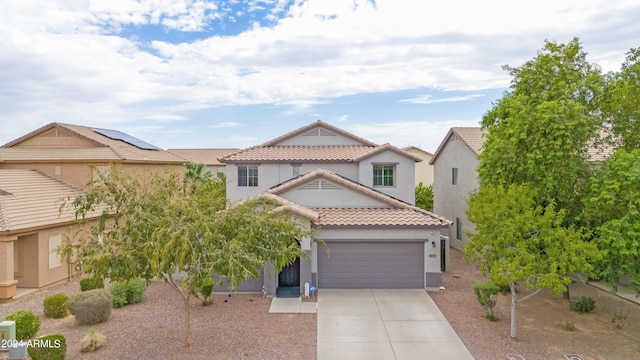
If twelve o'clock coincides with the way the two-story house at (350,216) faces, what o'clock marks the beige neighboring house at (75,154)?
The beige neighboring house is roughly at 4 o'clock from the two-story house.

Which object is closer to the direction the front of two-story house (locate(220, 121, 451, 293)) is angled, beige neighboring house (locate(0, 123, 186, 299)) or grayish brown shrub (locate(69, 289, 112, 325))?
the grayish brown shrub

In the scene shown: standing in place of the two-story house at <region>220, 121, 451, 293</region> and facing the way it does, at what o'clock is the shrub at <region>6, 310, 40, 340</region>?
The shrub is roughly at 2 o'clock from the two-story house.

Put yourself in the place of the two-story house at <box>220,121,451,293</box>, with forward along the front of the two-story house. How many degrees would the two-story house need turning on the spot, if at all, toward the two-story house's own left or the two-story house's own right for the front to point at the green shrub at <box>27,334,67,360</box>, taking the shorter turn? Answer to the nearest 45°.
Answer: approximately 45° to the two-story house's own right

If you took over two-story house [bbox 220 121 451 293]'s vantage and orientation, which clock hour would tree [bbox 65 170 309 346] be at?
The tree is roughly at 1 o'clock from the two-story house.

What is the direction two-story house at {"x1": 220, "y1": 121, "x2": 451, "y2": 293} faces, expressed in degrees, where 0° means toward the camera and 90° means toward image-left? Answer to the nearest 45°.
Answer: approximately 0°

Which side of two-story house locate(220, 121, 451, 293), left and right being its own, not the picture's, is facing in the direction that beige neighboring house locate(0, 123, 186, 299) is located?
right

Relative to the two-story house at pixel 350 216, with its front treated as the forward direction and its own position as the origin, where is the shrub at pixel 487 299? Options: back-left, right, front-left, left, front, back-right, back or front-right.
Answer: front-left

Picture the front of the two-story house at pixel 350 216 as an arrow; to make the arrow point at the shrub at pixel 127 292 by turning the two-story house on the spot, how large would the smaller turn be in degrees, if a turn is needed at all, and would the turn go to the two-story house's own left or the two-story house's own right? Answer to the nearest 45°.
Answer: approximately 90° to the two-story house's own right

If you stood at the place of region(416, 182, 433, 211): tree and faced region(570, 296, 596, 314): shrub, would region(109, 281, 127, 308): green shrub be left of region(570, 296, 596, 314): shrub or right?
right

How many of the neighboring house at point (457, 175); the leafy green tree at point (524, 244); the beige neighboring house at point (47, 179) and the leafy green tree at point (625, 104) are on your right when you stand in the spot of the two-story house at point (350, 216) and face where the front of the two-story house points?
1

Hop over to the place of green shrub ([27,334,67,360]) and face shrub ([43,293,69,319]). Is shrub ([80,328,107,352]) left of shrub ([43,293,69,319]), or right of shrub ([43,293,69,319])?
right

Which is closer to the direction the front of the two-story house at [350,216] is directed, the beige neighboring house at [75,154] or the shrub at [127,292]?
the shrub
